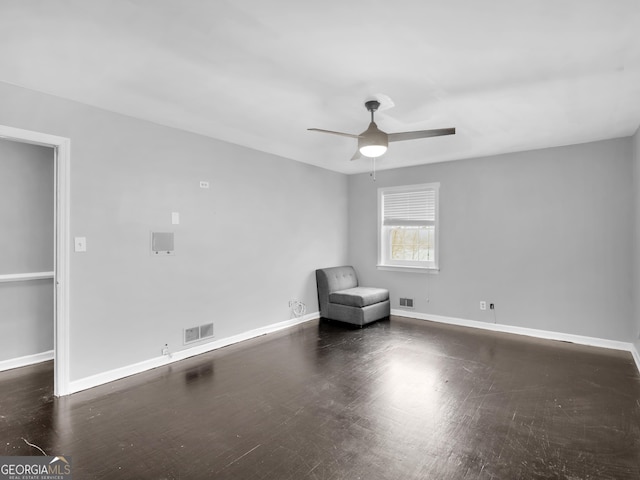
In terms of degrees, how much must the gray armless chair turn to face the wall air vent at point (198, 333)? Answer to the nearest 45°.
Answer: approximately 90° to its right

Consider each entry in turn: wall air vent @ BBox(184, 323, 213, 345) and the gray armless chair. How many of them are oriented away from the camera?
0

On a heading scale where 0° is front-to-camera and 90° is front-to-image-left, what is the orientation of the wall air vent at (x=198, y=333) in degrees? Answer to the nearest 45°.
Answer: approximately 315°

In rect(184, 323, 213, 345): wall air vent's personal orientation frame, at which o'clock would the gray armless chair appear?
The gray armless chair is roughly at 10 o'clock from the wall air vent.

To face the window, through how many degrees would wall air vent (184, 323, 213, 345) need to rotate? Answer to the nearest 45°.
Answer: approximately 45° to its left
